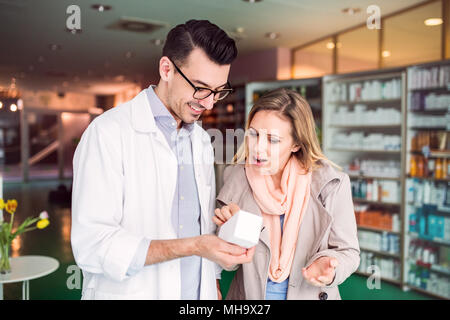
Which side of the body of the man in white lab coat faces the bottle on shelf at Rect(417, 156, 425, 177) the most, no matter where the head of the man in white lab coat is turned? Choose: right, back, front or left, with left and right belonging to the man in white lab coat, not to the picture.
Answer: left

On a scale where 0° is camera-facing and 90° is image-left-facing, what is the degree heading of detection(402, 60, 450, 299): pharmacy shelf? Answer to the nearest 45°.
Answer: approximately 45°

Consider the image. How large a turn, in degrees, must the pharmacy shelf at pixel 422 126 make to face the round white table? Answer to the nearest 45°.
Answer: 0° — it already faces it

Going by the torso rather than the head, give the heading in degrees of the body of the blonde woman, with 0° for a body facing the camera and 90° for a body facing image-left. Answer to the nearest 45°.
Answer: approximately 45°

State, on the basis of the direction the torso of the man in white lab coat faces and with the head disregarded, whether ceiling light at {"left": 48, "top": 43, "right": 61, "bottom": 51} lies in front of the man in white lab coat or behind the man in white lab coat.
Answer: behind

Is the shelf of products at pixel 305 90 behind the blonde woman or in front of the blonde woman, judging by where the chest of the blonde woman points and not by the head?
behind

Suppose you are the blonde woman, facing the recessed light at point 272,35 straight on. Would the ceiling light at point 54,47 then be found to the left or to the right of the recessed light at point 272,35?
left

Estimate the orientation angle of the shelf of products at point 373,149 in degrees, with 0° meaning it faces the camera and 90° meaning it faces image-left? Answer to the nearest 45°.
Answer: approximately 45°
